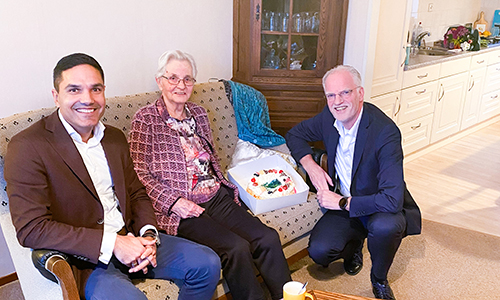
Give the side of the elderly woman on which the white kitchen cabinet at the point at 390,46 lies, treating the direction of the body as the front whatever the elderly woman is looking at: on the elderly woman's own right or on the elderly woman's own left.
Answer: on the elderly woman's own left

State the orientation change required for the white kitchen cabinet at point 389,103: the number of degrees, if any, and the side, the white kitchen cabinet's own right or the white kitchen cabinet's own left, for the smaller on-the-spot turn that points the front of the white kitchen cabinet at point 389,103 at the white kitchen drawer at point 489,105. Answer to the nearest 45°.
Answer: approximately 90° to the white kitchen cabinet's own left

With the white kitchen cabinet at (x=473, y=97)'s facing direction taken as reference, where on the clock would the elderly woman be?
The elderly woman is roughly at 2 o'clock from the white kitchen cabinet.

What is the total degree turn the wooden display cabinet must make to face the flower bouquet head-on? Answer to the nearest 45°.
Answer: approximately 135° to its left

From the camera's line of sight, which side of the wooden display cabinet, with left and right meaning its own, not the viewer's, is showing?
front

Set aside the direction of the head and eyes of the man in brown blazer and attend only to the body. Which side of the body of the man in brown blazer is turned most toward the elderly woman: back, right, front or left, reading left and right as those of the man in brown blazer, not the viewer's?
left

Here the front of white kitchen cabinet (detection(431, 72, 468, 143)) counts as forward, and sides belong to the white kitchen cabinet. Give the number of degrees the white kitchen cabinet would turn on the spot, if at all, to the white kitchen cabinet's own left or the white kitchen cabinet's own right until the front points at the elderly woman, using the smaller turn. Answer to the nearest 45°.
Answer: approximately 45° to the white kitchen cabinet's own right
